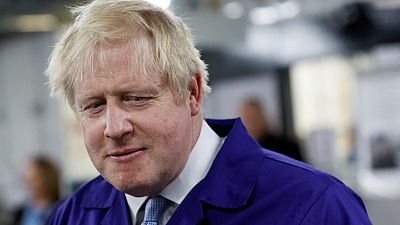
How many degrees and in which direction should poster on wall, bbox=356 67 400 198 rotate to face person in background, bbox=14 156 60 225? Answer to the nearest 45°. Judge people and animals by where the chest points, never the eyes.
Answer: approximately 45° to its right

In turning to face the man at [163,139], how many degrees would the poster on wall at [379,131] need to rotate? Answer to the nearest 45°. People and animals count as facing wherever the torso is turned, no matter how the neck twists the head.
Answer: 0° — it already faces them

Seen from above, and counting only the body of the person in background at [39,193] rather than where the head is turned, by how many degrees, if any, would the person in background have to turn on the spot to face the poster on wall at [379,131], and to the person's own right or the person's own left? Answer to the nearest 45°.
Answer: approximately 135° to the person's own left

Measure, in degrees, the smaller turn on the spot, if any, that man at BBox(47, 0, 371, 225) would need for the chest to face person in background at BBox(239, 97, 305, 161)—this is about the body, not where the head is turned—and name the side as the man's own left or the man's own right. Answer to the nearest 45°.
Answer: approximately 135° to the man's own right

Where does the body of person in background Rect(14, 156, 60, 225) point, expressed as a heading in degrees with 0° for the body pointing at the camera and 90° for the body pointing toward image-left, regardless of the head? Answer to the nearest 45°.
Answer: approximately 45°
